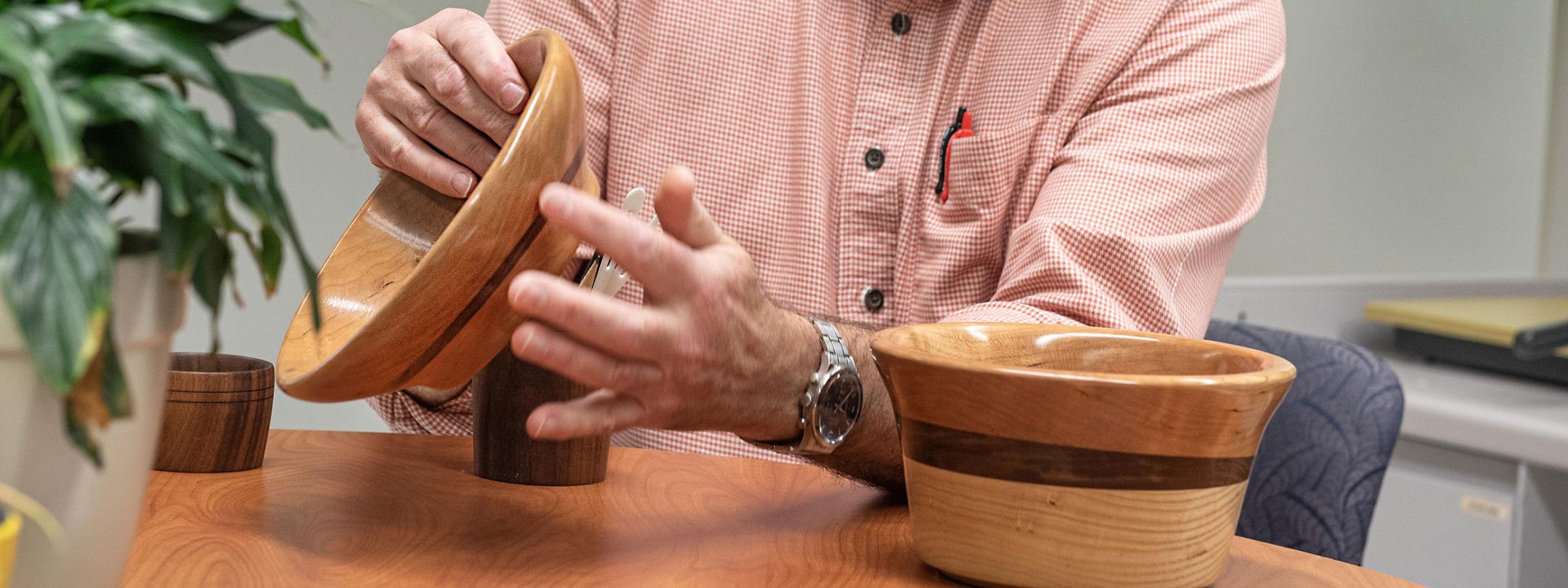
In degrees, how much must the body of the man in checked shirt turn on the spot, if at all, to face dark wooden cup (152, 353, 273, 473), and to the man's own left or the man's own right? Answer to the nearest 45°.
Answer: approximately 45° to the man's own right

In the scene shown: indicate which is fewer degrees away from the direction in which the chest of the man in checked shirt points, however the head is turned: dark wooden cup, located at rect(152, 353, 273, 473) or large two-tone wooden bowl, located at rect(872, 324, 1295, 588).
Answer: the large two-tone wooden bowl

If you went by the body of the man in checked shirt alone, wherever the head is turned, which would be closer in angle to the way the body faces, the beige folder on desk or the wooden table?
the wooden table

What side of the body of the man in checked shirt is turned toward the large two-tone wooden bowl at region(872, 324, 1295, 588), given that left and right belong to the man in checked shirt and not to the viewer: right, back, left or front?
front

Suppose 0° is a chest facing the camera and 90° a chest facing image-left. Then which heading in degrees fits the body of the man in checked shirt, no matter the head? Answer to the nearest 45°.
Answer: approximately 0°

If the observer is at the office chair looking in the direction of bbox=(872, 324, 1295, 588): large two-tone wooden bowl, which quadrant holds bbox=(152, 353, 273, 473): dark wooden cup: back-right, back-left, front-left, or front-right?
front-right

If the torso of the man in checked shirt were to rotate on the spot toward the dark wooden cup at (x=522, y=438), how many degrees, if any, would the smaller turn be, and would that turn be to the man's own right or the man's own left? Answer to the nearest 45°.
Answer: approximately 45° to the man's own right

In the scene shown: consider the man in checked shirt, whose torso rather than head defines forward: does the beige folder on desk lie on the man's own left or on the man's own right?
on the man's own left
